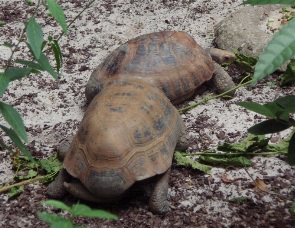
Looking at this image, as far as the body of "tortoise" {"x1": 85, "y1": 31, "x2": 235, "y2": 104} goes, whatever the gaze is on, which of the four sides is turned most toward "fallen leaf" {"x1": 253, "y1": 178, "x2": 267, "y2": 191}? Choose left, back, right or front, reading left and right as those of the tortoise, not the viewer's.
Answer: right

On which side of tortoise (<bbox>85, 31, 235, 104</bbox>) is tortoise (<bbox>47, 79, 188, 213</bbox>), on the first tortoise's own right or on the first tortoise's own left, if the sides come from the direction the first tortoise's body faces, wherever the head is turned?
on the first tortoise's own right

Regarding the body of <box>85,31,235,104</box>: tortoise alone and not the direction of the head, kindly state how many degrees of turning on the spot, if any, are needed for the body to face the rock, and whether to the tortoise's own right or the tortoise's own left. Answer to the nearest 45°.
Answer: approximately 45° to the tortoise's own left

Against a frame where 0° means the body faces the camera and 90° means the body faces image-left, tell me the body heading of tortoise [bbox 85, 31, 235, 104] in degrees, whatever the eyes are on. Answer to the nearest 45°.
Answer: approximately 270°

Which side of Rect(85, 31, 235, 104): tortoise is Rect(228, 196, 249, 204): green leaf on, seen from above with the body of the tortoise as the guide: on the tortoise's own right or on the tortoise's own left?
on the tortoise's own right

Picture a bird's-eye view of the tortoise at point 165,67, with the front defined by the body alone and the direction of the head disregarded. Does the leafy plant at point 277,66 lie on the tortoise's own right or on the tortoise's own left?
on the tortoise's own right

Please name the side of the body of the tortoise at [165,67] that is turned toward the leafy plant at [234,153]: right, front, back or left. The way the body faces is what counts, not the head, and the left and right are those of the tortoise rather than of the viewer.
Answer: right

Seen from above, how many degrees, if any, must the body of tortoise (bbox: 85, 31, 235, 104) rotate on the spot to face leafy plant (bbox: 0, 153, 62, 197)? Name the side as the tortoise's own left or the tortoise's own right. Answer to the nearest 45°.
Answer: approximately 135° to the tortoise's own right

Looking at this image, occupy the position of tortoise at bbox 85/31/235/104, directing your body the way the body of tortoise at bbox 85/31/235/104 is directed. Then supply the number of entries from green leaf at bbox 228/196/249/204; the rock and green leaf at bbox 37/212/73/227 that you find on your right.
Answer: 2

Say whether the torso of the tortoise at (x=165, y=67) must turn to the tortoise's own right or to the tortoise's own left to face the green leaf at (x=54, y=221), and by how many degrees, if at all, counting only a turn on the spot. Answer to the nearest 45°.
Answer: approximately 90° to the tortoise's own right

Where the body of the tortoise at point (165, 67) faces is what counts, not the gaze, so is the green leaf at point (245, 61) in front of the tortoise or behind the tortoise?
in front
